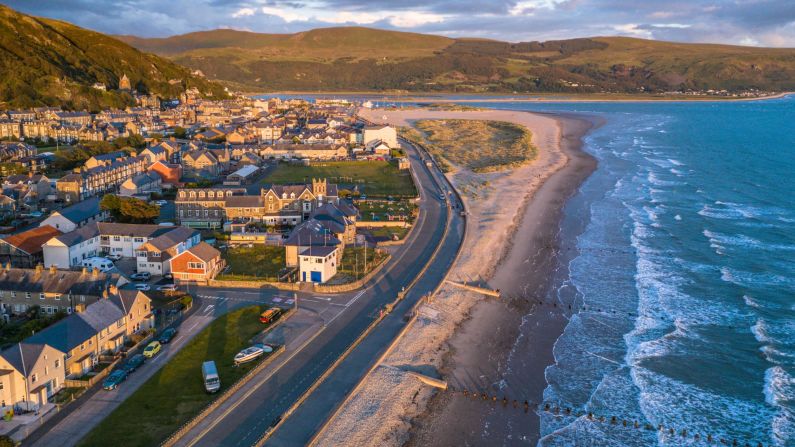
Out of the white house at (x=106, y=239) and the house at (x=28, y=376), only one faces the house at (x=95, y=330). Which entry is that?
the white house

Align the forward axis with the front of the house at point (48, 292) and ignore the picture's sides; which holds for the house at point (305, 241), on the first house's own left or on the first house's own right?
on the first house's own left

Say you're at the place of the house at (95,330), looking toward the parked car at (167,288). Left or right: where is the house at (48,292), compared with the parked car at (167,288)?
left

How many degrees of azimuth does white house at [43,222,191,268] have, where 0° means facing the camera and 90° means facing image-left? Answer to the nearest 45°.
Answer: approximately 0°

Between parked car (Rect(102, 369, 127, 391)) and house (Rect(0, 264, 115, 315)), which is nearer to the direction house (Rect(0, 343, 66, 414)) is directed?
the parked car

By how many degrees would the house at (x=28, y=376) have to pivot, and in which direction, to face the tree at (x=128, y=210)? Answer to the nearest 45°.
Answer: approximately 135° to its left

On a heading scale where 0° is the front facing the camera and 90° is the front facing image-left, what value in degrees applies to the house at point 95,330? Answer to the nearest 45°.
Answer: approximately 315°

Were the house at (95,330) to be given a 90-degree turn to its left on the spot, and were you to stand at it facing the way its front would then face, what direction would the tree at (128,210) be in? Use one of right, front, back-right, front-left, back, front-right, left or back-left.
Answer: front-left

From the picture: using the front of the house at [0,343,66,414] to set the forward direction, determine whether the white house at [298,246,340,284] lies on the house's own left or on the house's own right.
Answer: on the house's own left
